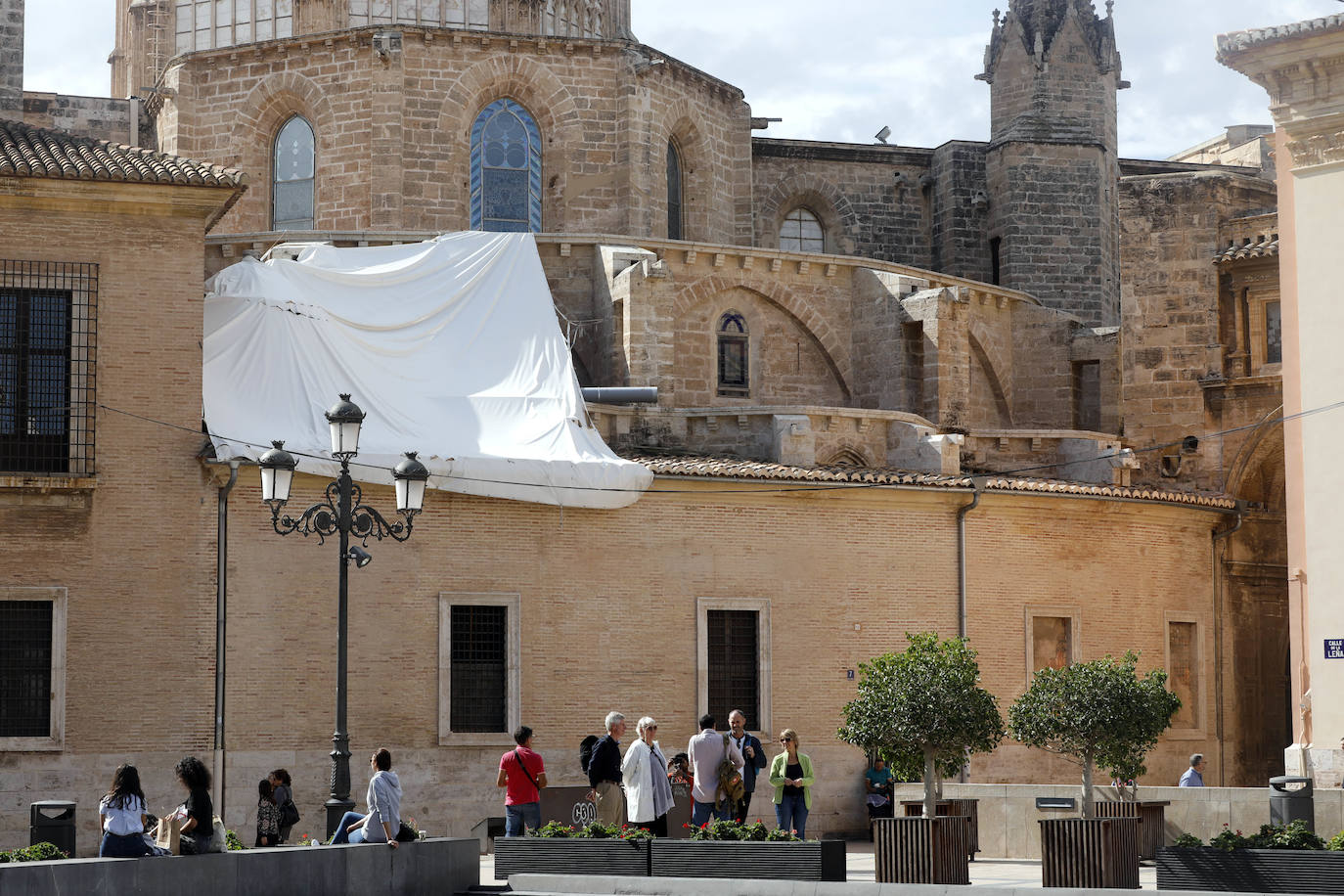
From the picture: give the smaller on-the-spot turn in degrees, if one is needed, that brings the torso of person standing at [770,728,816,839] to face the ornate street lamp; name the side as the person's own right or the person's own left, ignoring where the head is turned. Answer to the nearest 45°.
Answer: approximately 90° to the person's own right

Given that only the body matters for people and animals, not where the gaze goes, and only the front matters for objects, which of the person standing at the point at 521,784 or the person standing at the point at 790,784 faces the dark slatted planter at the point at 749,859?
the person standing at the point at 790,784

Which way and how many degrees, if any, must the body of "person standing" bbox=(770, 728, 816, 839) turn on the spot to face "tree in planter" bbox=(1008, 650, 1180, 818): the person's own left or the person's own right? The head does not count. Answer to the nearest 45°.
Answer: approximately 90° to the person's own left

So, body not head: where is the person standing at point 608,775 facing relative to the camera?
to the viewer's right

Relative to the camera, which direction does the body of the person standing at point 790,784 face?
toward the camera

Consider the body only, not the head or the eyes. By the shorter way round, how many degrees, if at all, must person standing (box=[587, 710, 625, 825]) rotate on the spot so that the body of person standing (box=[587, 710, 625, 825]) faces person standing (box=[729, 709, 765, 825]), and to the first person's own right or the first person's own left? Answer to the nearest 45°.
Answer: approximately 45° to the first person's own left

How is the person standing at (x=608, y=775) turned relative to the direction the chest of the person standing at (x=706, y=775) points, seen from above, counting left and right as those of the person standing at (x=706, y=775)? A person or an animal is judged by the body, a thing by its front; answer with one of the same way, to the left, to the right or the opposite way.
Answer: to the right

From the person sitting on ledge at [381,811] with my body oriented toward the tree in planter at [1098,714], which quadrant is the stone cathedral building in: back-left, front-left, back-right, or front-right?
front-left

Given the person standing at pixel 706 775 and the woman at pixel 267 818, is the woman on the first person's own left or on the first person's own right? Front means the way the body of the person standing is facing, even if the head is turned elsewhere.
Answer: on the first person's own left

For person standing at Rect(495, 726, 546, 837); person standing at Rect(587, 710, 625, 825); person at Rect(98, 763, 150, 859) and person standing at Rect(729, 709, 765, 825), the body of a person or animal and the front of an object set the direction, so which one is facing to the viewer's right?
person standing at Rect(587, 710, 625, 825)

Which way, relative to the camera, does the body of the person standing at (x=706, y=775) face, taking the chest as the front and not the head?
away from the camera

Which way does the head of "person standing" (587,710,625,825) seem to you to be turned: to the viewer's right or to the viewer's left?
to the viewer's right
